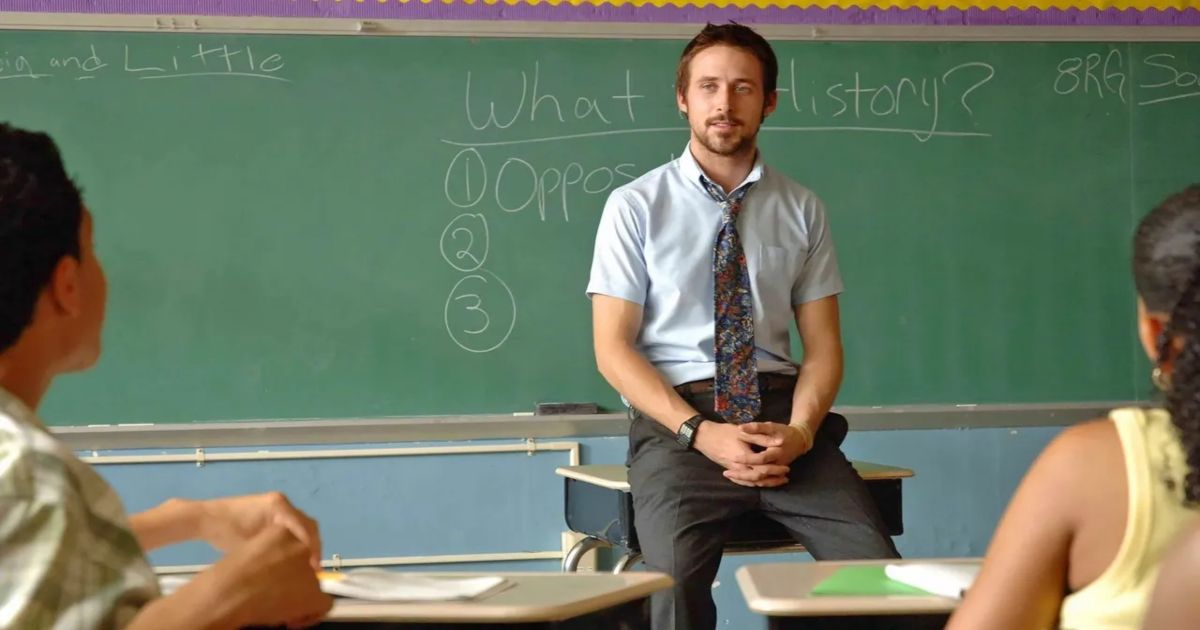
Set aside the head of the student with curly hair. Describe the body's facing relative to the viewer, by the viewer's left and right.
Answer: facing away from the viewer and to the left of the viewer

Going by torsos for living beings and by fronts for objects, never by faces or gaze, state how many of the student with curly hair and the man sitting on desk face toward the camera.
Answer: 1

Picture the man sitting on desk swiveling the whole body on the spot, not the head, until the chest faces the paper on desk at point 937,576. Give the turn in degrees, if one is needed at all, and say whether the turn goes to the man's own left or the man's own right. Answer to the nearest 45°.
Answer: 0° — they already face it

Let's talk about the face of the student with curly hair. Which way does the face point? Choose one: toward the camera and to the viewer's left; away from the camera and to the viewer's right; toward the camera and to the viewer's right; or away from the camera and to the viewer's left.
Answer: away from the camera and to the viewer's left

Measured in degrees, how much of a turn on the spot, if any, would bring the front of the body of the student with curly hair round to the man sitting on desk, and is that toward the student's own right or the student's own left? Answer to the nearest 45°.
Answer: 0° — they already face them

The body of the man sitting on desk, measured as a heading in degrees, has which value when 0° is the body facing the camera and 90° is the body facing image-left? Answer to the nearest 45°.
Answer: approximately 0°
